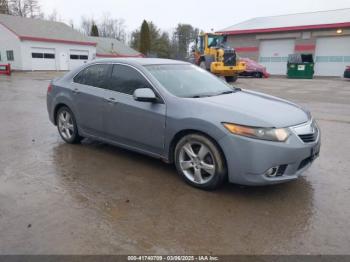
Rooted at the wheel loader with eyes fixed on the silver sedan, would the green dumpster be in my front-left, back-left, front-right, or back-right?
back-left

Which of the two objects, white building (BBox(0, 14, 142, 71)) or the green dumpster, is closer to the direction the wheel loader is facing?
the white building

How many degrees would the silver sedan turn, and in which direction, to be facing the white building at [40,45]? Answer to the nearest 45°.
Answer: approximately 180°

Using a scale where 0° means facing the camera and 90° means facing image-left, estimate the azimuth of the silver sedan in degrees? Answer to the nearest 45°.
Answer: approximately 315°

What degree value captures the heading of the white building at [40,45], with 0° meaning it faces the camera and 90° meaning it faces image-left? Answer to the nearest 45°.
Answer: approximately 315°

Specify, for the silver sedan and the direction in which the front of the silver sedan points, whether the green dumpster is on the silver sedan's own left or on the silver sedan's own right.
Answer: on the silver sedan's own left
